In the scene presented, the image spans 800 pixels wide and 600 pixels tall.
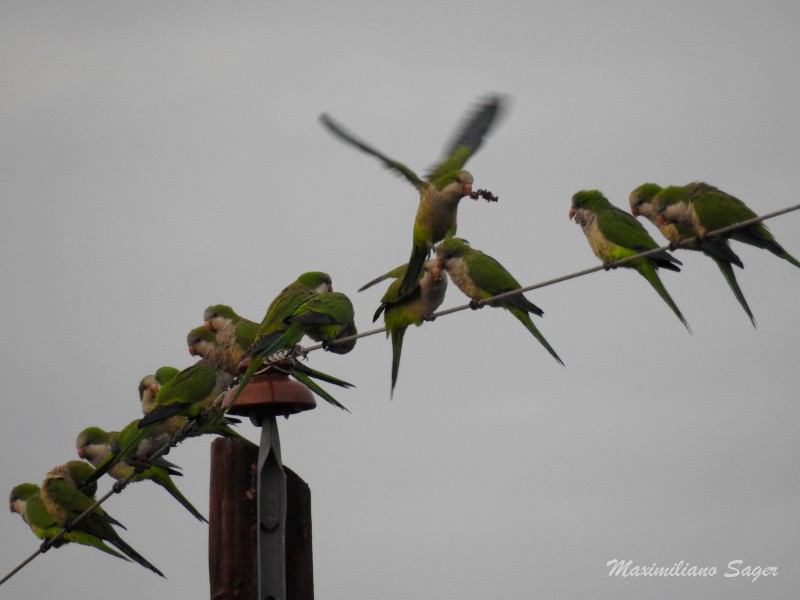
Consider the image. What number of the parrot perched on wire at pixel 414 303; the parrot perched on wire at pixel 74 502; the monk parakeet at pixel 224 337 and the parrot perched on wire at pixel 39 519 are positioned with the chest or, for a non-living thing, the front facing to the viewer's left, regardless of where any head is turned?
3

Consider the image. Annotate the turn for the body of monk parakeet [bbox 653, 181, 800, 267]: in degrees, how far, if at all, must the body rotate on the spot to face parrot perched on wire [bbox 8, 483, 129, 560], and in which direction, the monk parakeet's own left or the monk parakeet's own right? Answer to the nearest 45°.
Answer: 0° — it already faces it

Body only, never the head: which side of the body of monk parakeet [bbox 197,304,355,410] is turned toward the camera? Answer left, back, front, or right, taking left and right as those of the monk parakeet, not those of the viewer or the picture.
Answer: left

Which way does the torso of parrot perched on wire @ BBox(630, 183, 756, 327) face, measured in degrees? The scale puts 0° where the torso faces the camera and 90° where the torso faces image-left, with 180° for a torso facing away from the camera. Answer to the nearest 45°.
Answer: approximately 90°

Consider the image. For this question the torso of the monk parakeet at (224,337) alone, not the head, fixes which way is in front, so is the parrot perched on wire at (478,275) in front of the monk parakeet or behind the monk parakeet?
behind

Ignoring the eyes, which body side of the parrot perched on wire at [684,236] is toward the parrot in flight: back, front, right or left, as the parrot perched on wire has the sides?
front

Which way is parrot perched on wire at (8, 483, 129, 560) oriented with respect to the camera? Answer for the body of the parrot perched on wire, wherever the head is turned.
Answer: to the viewer's left

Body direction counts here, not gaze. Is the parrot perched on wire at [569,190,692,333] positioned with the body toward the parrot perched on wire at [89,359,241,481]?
yes

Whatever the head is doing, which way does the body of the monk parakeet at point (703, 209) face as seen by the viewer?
to the viewer's left

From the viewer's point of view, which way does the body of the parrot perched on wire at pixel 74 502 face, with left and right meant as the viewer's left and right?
facing to the left of the viewer
